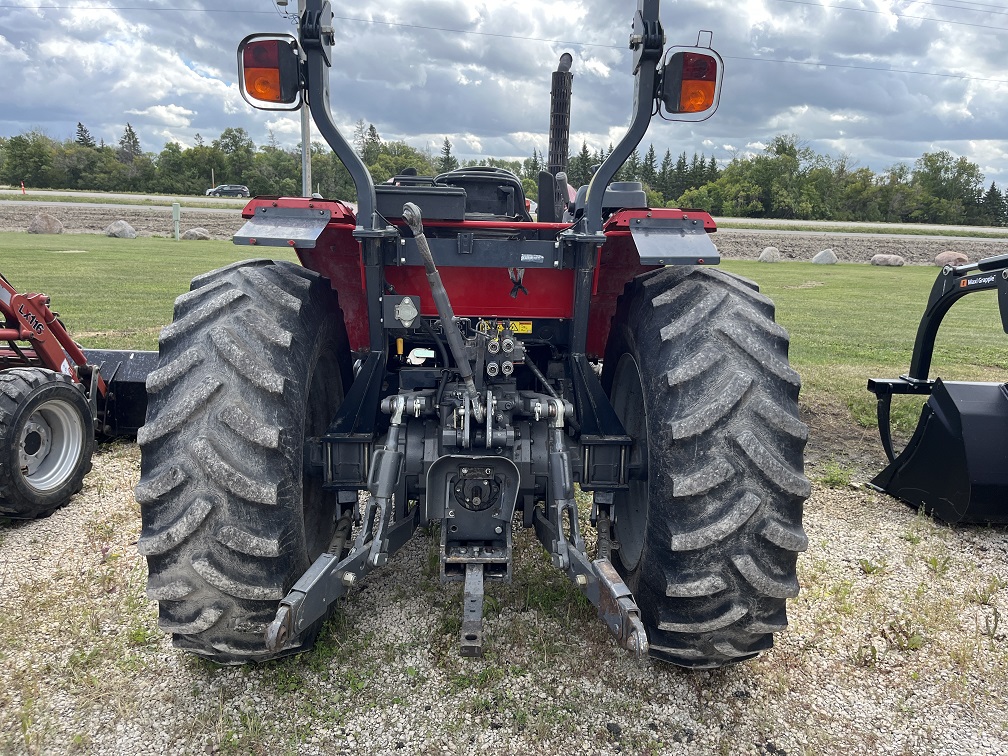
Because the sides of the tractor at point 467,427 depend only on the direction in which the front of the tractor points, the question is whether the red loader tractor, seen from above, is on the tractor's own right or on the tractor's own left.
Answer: on the tractor's own left

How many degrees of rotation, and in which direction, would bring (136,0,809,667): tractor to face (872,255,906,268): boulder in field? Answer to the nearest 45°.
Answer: approximately 45° to its right

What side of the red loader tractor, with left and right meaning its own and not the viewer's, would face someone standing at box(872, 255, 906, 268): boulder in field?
front

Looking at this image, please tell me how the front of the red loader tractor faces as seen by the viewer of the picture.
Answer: facing away from the viewer and to the right of the viewer

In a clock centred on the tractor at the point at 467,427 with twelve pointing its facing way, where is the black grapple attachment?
The black grapple attachment is roughly at 2 o'clock from the tractor.

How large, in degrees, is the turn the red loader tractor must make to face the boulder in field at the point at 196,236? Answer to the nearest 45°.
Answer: approximately 45° to its left

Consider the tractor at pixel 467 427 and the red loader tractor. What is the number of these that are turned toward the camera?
0

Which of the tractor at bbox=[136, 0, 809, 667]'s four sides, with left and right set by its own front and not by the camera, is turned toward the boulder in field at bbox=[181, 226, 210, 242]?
front

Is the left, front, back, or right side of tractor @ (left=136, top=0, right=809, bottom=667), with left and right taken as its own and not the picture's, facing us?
back
